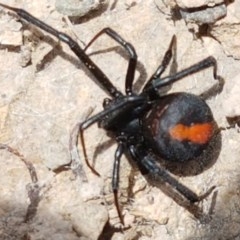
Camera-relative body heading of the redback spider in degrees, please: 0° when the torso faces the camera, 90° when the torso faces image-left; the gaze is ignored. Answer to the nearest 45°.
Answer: approximately 90°
